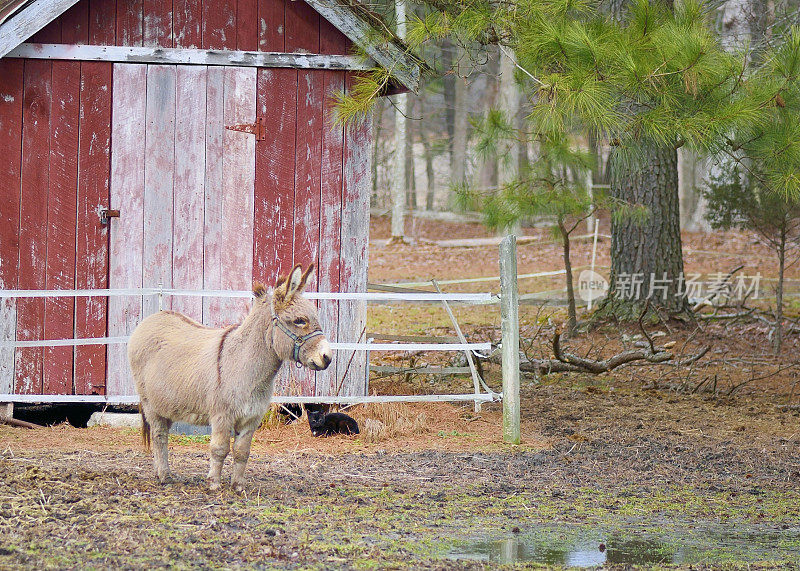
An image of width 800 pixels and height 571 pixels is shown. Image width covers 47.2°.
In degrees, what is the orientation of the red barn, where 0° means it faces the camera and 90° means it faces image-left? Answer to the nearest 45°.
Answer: approximately 0°

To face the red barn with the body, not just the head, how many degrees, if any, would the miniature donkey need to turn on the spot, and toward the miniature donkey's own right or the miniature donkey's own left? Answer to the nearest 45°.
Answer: approximately 135° to the miniature donkey's own left

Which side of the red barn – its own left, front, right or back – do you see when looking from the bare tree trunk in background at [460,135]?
back

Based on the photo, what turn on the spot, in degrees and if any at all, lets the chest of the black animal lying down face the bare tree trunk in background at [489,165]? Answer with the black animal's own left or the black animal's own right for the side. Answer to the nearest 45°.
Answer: approximately 135° to the black animal's own right

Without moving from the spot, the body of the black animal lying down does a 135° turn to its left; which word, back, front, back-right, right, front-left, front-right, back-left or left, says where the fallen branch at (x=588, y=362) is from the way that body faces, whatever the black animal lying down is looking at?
front-left

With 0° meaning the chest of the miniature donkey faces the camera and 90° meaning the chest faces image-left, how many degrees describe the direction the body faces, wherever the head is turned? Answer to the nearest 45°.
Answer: approximately 315°

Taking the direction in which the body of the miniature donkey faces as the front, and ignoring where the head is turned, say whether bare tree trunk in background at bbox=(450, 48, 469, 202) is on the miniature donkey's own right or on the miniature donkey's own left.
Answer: on the miniature donkey's own left

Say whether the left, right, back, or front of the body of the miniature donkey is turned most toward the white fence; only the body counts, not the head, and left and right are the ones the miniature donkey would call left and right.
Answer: left
